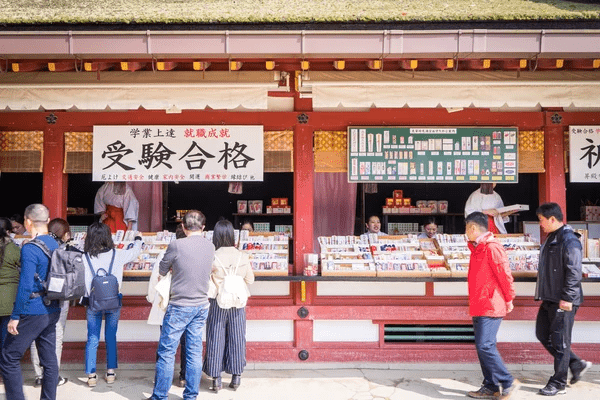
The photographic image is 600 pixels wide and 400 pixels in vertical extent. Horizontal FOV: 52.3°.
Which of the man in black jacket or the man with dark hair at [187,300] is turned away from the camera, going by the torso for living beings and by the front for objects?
the man with dark hair

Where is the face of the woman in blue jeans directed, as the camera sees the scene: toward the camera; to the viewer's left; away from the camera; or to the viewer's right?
away from the camera

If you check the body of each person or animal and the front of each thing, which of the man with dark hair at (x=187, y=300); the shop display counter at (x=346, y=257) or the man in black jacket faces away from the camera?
the man with dark hair

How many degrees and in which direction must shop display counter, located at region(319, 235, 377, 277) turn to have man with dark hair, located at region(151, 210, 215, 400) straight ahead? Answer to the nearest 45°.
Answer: approximately 45° to its right

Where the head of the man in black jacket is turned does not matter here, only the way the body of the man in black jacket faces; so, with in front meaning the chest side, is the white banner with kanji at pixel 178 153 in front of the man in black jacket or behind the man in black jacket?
in front

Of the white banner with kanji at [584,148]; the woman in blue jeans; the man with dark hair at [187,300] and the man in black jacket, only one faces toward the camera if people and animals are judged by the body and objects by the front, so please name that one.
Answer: the white banner with kanji

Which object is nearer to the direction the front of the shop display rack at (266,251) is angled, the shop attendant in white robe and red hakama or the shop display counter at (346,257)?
the shop display counter

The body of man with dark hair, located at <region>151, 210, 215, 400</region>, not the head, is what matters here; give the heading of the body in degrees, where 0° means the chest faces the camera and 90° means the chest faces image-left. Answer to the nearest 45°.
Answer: approximately 180°

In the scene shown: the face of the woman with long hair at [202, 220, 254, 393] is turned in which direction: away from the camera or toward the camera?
away from the camera

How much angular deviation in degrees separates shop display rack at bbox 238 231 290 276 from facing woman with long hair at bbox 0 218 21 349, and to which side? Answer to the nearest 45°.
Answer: approximately 45° to its right

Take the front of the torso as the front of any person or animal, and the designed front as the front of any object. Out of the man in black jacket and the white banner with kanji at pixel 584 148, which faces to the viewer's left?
the man in black jacket

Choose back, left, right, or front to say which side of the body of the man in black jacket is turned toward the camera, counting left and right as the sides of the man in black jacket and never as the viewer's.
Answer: left

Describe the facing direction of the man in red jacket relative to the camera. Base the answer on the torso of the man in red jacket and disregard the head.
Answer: to the viewer's left

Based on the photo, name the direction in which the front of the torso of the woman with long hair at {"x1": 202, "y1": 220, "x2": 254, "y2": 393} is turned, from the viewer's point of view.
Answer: away from the camera
